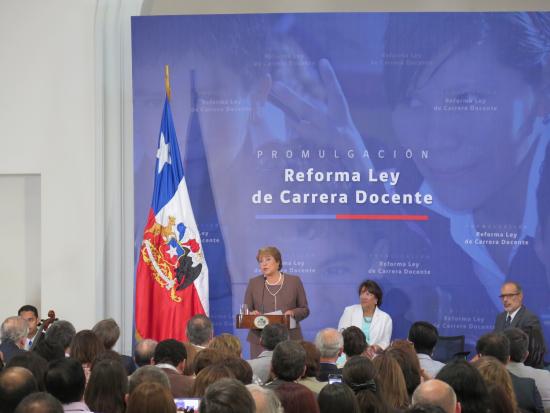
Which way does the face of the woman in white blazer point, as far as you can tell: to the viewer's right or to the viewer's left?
to the viewer's left

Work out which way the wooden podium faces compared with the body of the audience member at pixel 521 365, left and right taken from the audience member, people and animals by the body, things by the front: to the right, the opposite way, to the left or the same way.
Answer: the opposite way

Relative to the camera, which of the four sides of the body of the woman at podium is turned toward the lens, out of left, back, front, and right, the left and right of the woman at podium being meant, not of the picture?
front

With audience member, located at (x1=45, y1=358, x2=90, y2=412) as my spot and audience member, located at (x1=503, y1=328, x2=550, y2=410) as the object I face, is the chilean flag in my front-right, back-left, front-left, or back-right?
front-left

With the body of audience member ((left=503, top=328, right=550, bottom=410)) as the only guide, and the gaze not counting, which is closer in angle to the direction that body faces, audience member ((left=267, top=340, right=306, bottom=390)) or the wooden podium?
the wooden podium

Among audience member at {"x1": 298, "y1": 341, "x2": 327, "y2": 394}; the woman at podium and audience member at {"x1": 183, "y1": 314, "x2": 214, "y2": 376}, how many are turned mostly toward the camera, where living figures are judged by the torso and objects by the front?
1

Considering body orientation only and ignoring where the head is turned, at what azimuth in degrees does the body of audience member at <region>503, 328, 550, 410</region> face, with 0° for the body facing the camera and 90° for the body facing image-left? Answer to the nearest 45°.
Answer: approximately 180°

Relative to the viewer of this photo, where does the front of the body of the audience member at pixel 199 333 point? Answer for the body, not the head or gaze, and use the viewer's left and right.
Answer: facing away from the viewer

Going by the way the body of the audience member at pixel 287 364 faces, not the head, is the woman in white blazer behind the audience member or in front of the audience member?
in front

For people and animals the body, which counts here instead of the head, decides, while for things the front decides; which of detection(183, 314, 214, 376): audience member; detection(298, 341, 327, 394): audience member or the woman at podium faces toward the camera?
the woman at podium

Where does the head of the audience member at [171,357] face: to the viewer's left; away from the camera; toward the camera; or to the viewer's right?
away from the camera

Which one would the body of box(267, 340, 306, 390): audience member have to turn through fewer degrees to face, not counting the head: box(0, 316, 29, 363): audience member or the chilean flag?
the chilean flag

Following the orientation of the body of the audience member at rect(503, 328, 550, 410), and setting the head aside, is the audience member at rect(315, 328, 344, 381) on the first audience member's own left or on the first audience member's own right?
on the first audience member's own left

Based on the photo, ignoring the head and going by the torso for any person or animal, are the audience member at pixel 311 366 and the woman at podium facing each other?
yes

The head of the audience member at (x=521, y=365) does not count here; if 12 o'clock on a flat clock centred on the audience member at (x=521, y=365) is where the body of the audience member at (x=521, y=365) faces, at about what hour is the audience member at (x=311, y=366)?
the audience member at (x=311, y=366) is roughly at 8 o'clock from the audience member at (x=521, y=365).

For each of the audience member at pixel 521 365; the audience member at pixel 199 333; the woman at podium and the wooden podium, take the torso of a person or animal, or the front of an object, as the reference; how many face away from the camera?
2

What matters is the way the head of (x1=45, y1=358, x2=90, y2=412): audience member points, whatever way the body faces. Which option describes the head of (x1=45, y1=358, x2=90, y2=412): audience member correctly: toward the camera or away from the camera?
away from the camera

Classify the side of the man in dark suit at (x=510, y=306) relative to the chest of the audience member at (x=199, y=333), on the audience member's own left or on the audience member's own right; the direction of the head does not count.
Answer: on the audience member's own right

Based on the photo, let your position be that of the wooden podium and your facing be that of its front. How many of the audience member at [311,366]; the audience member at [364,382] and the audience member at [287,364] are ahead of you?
3

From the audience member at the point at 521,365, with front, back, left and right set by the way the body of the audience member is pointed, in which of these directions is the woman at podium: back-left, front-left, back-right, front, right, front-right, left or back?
front-left

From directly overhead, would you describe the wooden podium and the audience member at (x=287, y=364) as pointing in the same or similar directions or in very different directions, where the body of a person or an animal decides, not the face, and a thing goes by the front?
very different directions
